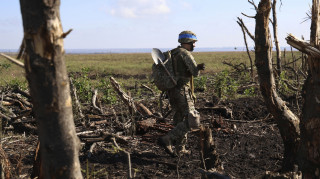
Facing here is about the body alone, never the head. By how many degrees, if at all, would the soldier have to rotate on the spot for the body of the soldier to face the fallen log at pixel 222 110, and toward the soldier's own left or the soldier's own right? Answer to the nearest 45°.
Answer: approximately 90° to the soldier's own left

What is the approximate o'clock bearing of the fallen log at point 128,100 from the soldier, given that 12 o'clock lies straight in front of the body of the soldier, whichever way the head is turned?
The fallen log is roughly at 8 o'clock from the soldier.

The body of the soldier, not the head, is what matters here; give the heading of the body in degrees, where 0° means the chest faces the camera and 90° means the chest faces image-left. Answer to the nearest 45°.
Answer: approximately 270°

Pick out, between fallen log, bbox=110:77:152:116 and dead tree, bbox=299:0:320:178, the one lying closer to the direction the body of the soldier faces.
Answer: the dead tree

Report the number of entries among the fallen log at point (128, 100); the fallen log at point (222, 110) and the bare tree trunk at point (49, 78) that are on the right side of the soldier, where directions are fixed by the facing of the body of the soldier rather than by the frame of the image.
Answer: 1

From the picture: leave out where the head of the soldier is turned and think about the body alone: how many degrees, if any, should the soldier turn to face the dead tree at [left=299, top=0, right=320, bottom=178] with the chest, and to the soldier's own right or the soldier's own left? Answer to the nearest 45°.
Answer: approximately 45° to the soldier's own right

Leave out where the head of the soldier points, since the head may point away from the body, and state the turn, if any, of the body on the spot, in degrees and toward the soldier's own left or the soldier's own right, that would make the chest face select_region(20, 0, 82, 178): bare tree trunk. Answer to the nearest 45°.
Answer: approximately 90° to the soldier's own right
